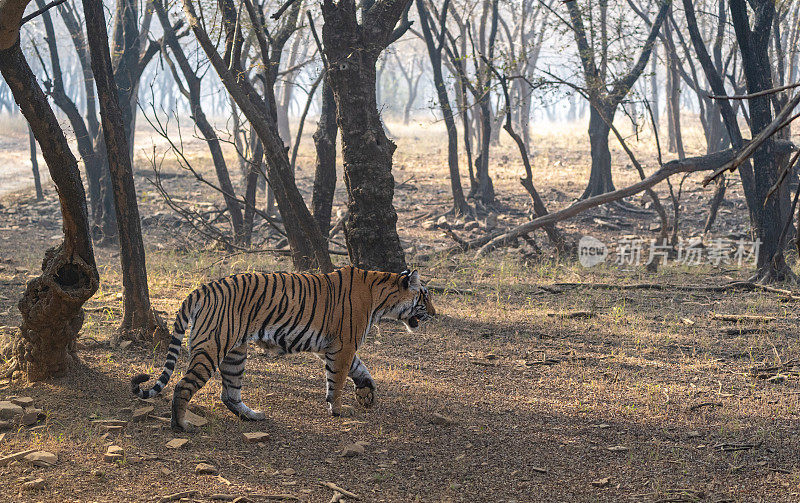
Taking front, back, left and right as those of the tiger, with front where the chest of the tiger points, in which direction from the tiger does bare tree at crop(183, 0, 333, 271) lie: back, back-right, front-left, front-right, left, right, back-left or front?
left

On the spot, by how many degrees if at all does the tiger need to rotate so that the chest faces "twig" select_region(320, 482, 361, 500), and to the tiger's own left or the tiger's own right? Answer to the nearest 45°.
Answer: approximately 90° to the tiger's own right

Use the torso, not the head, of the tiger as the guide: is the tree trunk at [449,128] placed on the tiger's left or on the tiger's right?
on the tiger's left

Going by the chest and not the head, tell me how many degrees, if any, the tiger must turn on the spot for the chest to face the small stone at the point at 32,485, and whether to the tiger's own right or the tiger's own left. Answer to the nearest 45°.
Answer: approximately 135° to the tiger's own right

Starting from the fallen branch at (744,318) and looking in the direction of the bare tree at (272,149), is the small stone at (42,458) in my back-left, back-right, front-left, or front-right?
front-left

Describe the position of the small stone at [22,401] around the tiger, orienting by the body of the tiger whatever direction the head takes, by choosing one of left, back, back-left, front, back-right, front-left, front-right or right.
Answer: back

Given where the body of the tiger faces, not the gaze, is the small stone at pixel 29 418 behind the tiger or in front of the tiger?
behind

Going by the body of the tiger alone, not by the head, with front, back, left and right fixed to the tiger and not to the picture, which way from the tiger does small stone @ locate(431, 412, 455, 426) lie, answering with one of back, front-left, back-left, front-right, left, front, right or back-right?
front

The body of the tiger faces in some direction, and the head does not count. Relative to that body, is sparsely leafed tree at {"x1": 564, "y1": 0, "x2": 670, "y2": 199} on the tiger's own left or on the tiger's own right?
on the tiger's own left

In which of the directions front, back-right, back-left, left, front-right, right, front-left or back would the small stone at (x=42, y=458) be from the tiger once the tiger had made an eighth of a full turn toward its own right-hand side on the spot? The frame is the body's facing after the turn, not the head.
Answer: right

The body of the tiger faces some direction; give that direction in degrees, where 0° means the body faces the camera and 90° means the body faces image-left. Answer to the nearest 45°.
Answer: approximately 270°

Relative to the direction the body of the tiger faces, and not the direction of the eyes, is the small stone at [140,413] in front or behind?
behind

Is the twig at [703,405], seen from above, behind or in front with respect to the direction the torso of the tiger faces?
in front
